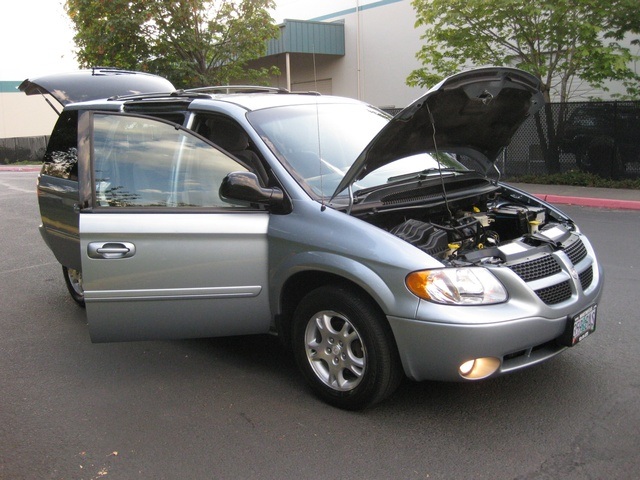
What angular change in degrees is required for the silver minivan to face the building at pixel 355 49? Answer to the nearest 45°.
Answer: approximately 135° to its left

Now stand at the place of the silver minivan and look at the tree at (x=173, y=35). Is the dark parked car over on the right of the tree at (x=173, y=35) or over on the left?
right

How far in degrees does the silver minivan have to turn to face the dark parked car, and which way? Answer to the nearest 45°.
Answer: approximately 90° to its left

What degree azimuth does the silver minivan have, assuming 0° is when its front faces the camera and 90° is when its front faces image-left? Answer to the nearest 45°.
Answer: approximately 315°

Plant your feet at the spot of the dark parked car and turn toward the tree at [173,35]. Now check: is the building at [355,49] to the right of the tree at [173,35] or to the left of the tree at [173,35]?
right

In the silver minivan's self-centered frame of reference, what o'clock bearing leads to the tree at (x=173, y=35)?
The tree is roughly at 7 o'clock from the silver minivan.

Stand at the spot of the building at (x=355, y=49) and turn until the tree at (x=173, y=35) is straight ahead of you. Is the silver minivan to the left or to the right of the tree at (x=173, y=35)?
left

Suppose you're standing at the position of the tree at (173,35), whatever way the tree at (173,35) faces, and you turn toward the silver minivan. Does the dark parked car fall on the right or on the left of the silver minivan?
left

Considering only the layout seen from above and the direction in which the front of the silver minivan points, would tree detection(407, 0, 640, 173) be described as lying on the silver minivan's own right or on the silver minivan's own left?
on the silver minivan's own left
